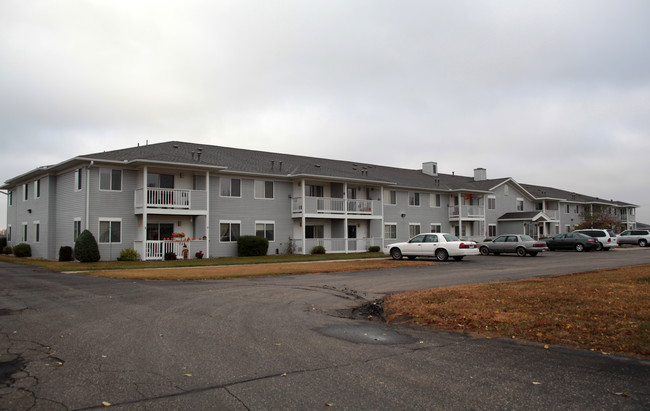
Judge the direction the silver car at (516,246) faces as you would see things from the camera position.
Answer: facing away from the viewer and to the left of the viewer

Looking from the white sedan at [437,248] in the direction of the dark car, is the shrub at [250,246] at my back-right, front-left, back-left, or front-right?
back-left

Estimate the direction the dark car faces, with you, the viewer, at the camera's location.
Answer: facing away from the viewer and to the left of the viewer

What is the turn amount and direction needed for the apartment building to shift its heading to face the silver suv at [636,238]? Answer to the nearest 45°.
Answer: approximately 45° to its left

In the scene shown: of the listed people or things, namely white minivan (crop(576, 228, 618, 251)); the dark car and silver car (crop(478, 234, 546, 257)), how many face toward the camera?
0

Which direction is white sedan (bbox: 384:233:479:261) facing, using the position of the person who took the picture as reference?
facing away from the viewer and to the left of the viewer

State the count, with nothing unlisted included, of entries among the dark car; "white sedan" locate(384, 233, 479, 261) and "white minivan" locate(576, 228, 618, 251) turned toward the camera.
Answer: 0

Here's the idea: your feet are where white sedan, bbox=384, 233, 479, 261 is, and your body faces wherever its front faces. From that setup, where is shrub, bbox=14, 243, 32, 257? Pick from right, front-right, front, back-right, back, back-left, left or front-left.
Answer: front-left

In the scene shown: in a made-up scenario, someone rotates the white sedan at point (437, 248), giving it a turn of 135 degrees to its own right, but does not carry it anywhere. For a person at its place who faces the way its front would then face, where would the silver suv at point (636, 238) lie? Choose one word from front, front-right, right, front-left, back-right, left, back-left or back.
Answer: front-left

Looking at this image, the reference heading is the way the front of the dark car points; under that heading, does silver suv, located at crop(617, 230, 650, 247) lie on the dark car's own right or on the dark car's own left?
on the dark car's own right

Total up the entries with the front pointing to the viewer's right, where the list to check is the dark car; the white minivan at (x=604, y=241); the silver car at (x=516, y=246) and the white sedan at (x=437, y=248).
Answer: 0

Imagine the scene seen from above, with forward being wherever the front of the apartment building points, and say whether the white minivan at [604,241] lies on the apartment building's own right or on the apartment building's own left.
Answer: on the apartment building's own left

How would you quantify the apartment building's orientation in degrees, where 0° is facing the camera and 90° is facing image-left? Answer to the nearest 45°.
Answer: approximately 315°

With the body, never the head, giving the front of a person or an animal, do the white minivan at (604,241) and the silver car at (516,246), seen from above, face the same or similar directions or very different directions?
same or similar directions
